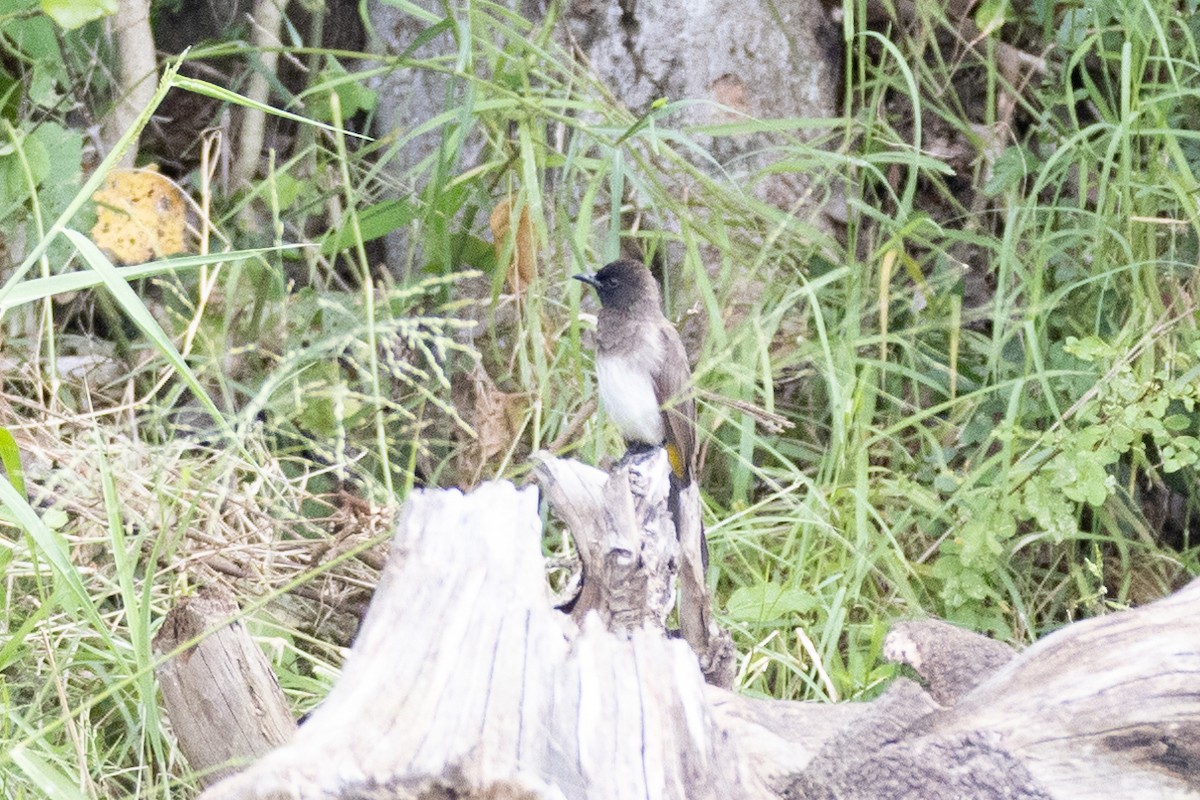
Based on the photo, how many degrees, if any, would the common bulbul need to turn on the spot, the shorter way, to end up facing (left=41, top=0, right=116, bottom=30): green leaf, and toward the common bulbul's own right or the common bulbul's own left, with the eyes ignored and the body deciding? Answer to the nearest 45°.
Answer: approximately 45° to the common bulbul's own right

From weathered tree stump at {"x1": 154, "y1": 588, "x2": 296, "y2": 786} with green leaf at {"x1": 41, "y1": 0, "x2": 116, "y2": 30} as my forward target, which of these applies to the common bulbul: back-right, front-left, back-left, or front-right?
front-right

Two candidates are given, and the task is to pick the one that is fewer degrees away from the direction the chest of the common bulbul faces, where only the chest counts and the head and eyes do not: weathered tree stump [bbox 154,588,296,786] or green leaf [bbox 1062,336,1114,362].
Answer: the weathered tree stump

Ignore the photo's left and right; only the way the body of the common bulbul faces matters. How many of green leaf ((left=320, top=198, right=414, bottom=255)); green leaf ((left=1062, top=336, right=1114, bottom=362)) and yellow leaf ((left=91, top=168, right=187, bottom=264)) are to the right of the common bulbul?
2

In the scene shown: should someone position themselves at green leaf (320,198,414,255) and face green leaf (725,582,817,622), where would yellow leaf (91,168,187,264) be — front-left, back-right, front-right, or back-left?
back-right

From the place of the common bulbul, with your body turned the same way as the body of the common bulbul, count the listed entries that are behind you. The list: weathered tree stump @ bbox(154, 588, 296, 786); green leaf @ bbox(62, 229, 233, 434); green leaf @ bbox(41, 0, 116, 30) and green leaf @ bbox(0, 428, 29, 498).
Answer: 0

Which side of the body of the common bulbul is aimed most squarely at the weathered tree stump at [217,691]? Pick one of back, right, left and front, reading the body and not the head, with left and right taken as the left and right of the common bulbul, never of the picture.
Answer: front

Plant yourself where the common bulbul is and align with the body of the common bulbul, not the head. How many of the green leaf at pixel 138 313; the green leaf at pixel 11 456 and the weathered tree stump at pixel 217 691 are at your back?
0

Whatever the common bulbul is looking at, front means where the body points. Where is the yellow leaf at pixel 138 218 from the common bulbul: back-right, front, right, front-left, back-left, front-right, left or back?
right

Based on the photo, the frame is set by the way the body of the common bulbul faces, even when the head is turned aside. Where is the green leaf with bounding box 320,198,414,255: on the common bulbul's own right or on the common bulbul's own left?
on the common bulbul's own right

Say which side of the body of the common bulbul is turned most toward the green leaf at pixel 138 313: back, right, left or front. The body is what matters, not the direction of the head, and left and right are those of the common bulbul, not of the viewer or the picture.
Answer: front

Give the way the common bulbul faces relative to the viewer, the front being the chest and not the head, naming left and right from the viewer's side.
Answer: facing the viewer and to the left of the viewer

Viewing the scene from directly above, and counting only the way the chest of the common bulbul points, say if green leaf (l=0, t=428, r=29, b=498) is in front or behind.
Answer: in front

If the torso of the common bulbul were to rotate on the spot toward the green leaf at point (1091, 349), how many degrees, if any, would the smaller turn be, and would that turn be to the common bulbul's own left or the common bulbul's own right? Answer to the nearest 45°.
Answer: approximately 135° to the common bulbul's own left
